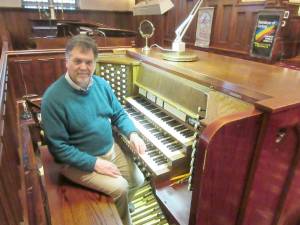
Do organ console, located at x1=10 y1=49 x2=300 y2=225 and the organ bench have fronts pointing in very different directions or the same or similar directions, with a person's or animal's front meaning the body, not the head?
very different directions

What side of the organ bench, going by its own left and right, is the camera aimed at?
right

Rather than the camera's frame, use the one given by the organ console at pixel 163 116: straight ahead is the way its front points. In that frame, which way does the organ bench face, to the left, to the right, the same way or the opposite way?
the opposite way

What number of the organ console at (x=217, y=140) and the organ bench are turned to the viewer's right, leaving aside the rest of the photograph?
1

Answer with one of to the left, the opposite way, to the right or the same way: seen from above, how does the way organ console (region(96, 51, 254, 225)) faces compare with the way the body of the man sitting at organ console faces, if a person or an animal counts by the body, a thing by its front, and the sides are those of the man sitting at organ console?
to the right

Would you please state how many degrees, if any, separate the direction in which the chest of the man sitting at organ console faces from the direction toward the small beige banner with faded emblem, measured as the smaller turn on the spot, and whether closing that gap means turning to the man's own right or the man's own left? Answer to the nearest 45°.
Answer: approximately 90° to the man's own left

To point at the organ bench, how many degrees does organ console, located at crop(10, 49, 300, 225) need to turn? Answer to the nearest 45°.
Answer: approximately 45° to its right

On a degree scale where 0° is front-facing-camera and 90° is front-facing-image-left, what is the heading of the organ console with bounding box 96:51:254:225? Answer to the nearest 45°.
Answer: approximately 45°
